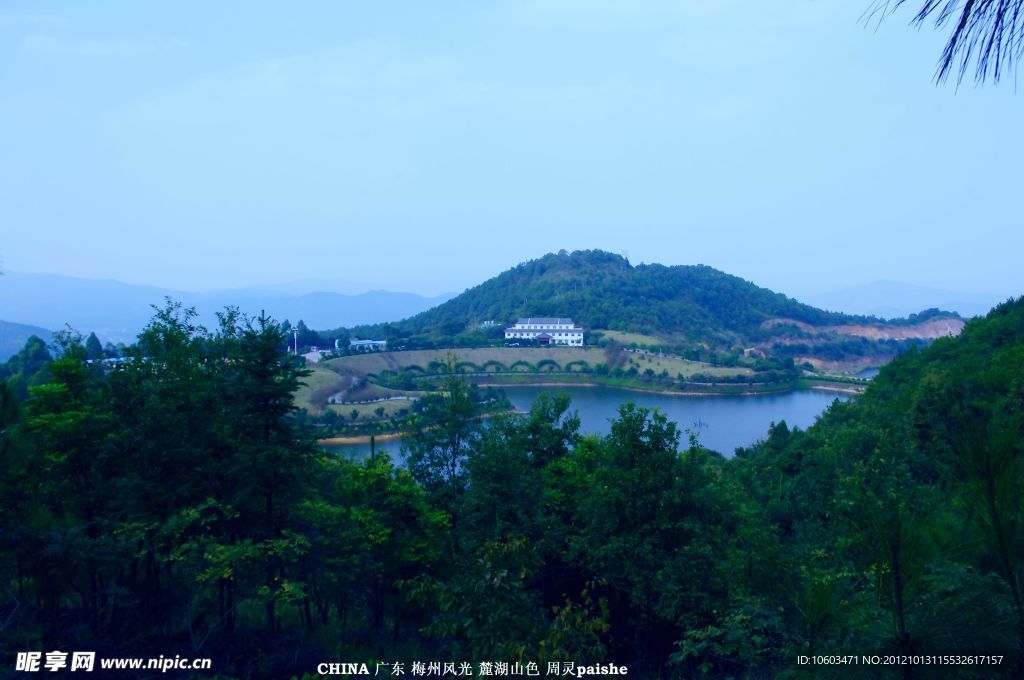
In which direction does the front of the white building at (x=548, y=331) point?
toward the camera

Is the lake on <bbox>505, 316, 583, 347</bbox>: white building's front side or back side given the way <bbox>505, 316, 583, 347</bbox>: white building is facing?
on the front side

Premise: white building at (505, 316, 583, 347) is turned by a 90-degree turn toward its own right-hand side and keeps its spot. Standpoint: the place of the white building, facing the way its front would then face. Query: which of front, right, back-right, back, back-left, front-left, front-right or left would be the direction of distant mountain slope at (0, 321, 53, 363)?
front

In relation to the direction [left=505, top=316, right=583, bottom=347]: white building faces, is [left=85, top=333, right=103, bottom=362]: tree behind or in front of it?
in front

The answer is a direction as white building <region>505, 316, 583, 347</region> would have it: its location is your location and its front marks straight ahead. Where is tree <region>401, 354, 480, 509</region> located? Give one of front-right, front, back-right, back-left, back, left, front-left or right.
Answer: front
